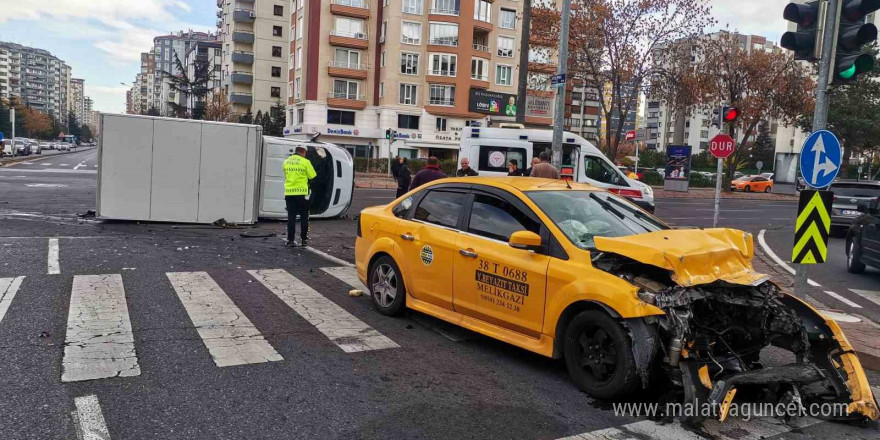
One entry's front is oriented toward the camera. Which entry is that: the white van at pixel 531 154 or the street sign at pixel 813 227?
the street sign

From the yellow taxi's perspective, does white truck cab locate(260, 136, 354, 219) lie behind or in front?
behind

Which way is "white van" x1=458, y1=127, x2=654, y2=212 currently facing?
to the viewer's right

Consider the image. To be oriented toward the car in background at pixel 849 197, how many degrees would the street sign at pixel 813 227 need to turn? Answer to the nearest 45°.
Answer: approximately 180°

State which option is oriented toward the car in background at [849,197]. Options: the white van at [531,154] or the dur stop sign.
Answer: the white van

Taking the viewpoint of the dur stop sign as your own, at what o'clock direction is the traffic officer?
The traffic officer is roughly at 2 o'clock from the dur stop sign.

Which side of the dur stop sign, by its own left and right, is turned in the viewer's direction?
front

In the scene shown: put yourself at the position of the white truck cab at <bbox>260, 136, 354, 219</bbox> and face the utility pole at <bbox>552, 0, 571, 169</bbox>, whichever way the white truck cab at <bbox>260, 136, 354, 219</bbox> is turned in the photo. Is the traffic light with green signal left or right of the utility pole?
right

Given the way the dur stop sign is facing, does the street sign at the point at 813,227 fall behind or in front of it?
in front

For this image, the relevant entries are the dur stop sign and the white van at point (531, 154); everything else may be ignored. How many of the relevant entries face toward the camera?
1

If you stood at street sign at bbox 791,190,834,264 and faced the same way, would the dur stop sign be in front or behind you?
behind

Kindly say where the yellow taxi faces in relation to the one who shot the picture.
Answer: facing the viewer and to the right of the viewer
